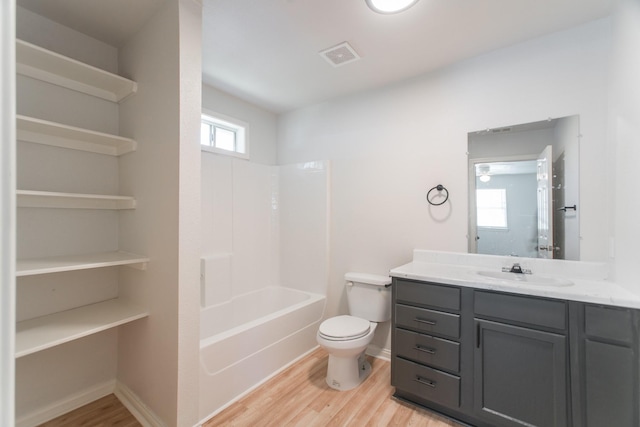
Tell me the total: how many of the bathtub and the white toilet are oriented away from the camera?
0

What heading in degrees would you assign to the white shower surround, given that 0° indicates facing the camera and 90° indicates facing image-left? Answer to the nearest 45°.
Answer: approximately 315°

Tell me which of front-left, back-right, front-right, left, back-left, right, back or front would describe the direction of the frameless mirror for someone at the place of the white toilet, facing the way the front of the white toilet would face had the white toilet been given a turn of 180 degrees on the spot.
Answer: front-right

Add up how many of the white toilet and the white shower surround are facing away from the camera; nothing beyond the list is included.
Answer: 0

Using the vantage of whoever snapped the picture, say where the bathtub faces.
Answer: facing the viewer and to the right of the viewer

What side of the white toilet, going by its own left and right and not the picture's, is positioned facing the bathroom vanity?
left
